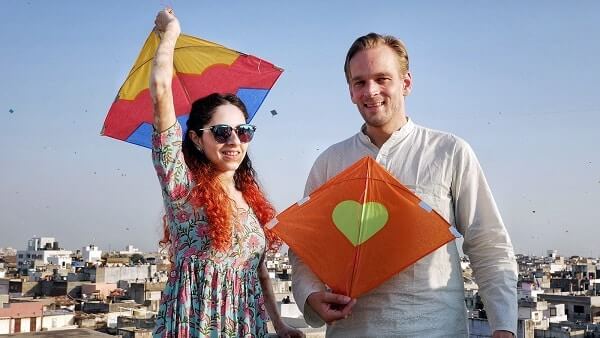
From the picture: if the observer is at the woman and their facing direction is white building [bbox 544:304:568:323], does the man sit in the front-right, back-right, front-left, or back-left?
front-right

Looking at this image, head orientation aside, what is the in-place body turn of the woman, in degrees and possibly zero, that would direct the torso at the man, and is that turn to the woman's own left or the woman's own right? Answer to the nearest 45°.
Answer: approximately 45° to the woman's own left

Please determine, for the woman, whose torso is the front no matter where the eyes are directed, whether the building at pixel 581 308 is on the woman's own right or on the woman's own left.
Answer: on the woman's own left

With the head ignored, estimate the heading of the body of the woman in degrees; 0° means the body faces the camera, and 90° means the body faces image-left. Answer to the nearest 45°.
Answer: approximately 315°

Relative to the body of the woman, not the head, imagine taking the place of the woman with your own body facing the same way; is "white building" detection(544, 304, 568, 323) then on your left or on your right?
on your left

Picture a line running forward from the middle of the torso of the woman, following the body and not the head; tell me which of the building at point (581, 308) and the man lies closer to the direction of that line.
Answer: the man

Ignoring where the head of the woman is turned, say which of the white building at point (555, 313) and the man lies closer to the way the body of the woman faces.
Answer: the man

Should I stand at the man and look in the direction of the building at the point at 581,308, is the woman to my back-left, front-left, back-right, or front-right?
back-left
